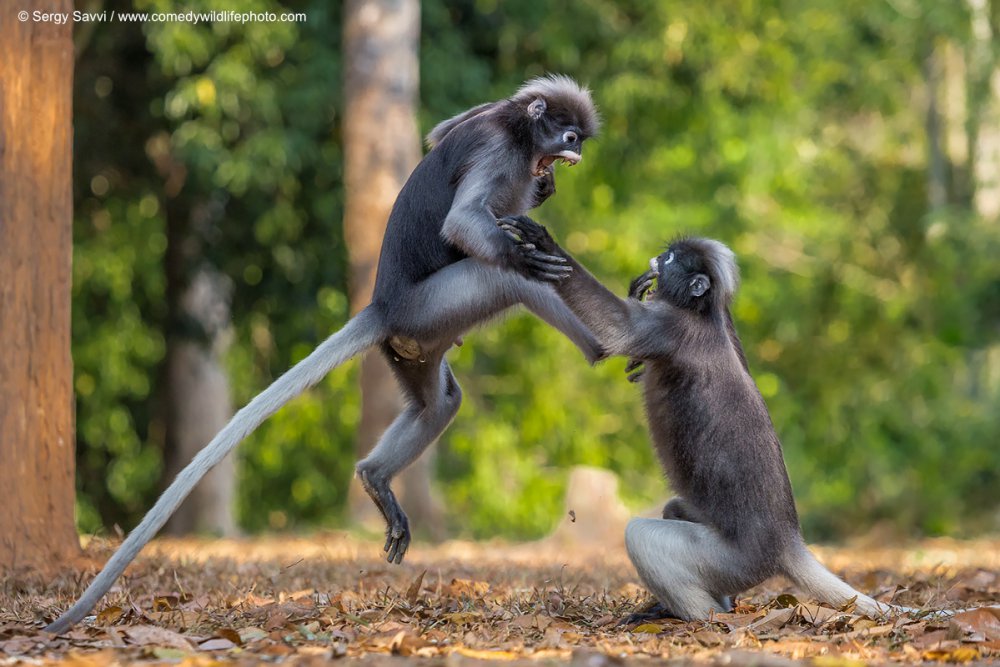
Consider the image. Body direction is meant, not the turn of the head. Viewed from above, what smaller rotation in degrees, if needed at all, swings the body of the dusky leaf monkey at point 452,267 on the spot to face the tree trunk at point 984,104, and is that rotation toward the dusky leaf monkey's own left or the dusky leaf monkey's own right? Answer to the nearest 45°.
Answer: approximately 45° to the dusky leaf monkey's own left

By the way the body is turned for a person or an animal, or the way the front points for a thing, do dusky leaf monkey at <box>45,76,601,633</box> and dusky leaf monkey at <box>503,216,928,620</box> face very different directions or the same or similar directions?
very different directions

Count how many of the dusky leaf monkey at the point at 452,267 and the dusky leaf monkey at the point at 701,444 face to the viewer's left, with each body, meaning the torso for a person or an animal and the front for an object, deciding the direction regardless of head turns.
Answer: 1

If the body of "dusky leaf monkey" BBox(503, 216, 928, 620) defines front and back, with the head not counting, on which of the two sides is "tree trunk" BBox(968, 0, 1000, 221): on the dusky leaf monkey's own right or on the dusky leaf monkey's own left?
on the dusky leaf monkey's own right

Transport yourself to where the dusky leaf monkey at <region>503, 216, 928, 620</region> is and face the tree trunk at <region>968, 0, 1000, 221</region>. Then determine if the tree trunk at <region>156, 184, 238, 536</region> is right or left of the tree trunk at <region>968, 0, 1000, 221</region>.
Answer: left

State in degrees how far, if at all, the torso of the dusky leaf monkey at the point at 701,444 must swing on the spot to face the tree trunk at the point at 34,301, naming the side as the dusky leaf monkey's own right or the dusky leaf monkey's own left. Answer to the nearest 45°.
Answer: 0° — it already faces it

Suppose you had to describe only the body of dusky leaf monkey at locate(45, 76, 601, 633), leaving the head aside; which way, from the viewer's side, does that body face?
to the viewer's right

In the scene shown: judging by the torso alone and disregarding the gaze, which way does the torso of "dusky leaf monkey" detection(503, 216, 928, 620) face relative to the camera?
to the viewer's left

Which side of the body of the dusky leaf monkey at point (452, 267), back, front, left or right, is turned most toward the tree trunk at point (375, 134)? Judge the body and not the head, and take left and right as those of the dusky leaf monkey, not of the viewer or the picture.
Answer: left

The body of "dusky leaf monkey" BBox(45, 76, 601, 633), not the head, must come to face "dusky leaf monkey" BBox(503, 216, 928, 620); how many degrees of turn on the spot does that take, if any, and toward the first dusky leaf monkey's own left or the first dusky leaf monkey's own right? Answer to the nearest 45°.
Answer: approximately 45° to the first dusky leaf monkey's own right

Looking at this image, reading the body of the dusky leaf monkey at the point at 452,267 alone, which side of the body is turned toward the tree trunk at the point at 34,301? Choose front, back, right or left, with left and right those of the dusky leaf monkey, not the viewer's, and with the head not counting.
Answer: back
